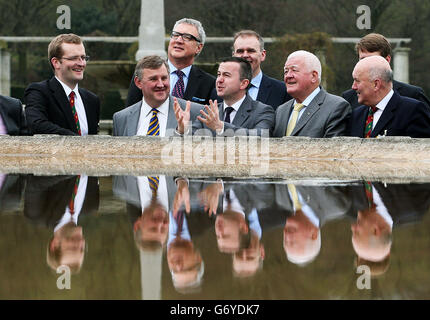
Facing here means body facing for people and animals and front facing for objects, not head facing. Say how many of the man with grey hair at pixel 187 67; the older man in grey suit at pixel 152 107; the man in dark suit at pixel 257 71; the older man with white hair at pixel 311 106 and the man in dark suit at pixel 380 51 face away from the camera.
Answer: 0

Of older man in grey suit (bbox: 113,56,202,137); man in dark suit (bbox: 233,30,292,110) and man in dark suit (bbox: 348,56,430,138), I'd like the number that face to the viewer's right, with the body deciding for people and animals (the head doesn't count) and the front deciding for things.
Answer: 0

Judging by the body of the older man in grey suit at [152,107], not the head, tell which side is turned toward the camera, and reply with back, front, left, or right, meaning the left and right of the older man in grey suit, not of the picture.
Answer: front

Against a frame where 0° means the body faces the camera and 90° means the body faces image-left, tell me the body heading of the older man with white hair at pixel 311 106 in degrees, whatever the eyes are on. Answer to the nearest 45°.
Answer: approximately 45°

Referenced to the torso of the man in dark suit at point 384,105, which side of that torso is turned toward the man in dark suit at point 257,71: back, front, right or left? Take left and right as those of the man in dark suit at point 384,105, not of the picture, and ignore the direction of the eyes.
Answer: right

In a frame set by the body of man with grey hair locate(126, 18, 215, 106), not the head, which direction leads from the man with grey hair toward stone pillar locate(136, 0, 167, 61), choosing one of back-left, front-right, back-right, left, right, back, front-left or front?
back-right

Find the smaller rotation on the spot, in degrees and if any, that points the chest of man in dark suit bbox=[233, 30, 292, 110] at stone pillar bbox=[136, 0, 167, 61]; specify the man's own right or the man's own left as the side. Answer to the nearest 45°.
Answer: approximately 135° to the man's own right

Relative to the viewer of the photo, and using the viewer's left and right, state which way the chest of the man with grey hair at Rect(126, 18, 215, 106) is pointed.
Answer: facing the viewer and to the left of the viewer

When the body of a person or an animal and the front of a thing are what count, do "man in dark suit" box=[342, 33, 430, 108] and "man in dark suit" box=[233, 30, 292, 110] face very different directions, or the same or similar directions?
same or similar directions

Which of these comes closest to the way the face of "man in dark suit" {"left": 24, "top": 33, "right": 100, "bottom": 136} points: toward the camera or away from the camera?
toward the camera

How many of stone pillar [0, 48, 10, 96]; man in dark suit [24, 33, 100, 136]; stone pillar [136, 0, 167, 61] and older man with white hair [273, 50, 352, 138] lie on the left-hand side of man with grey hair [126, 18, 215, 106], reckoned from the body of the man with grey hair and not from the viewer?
1

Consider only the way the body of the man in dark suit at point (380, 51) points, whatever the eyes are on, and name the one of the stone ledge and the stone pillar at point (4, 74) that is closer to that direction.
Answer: the stone ledge

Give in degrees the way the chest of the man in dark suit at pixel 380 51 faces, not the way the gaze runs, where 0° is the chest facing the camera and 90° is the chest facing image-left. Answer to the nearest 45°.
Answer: approximately 45°

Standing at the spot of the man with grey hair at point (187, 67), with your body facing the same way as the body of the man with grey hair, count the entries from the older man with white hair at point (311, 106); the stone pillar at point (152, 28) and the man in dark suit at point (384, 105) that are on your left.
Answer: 2

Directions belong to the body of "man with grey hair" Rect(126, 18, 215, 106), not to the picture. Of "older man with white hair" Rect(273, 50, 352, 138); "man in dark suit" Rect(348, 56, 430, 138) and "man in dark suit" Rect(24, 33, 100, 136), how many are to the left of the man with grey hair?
2

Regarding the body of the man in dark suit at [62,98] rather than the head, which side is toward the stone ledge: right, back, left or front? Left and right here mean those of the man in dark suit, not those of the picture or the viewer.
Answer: front
